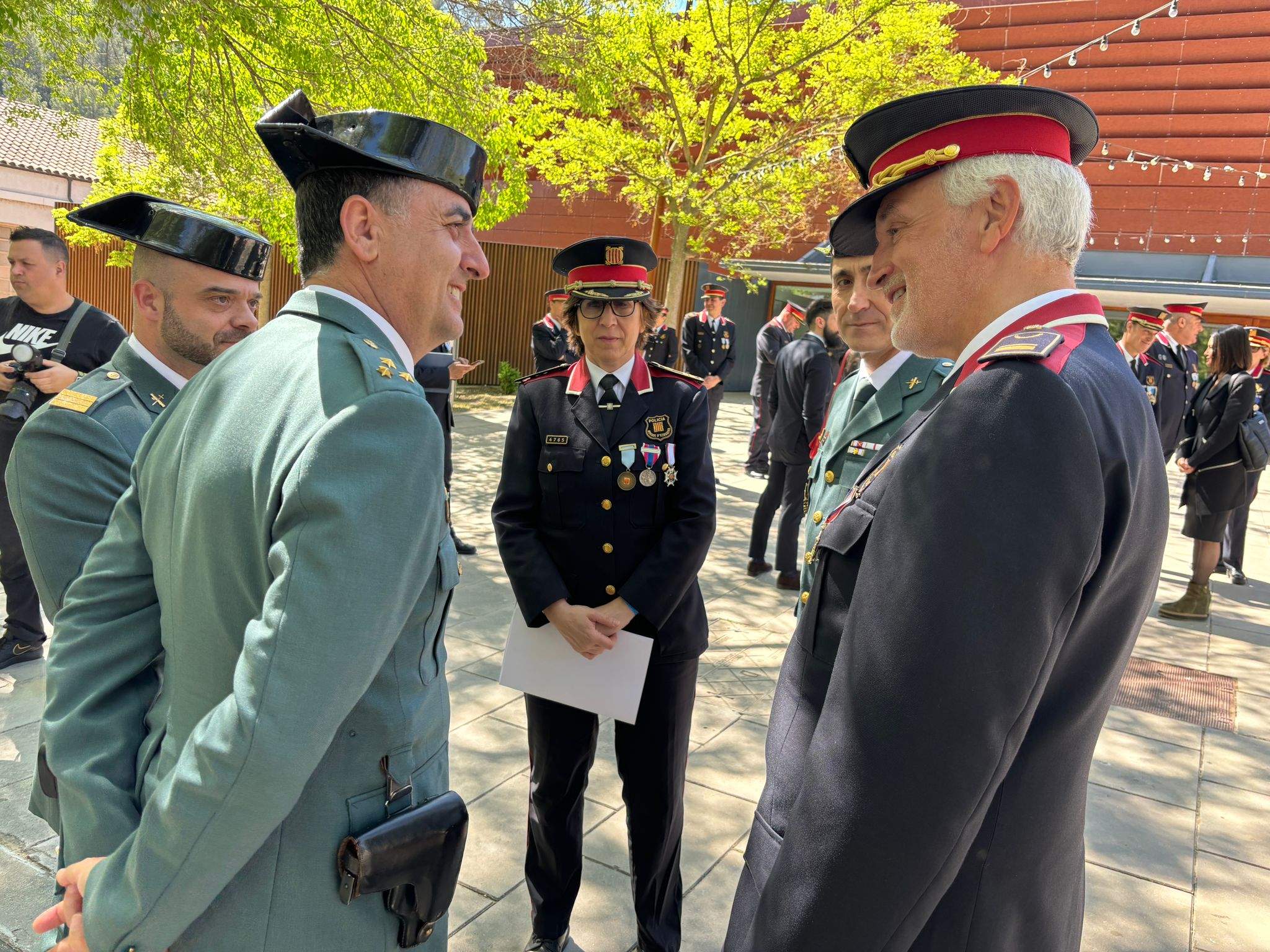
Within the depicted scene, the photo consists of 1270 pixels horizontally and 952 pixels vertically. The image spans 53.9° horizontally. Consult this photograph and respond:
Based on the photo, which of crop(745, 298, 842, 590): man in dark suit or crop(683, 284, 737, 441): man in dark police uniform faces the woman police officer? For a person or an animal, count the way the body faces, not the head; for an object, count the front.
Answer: crop(683, 284, 737, 441): man in dark police uniform

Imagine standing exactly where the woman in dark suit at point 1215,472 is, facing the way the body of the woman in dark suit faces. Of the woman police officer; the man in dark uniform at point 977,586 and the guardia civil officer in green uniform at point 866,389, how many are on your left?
3

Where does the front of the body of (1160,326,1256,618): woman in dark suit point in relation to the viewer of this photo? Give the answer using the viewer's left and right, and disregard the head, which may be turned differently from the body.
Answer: facing to the left of the viewer

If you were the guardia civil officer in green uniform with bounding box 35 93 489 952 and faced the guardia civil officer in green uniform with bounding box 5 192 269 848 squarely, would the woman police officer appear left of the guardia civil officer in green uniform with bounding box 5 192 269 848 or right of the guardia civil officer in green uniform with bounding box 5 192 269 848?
right

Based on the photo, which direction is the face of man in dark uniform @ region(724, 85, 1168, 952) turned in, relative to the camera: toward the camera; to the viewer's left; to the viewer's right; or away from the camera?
to the viewer's left
